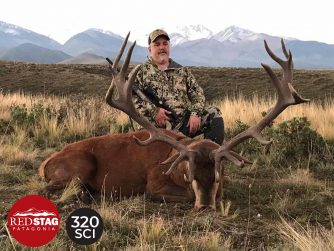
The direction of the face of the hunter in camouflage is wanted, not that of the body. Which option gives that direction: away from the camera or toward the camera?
toward the camera

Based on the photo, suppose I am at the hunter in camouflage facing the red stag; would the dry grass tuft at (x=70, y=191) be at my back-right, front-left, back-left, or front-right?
front-right

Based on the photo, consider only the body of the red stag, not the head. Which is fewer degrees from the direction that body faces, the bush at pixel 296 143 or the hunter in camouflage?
the bush

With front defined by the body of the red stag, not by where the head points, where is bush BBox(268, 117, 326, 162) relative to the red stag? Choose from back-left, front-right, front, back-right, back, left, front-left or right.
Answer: left

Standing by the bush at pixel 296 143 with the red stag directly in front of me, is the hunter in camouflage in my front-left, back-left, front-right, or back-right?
front-right

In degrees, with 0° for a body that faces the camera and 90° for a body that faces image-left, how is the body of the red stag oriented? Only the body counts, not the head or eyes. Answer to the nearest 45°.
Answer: approximately 315°
